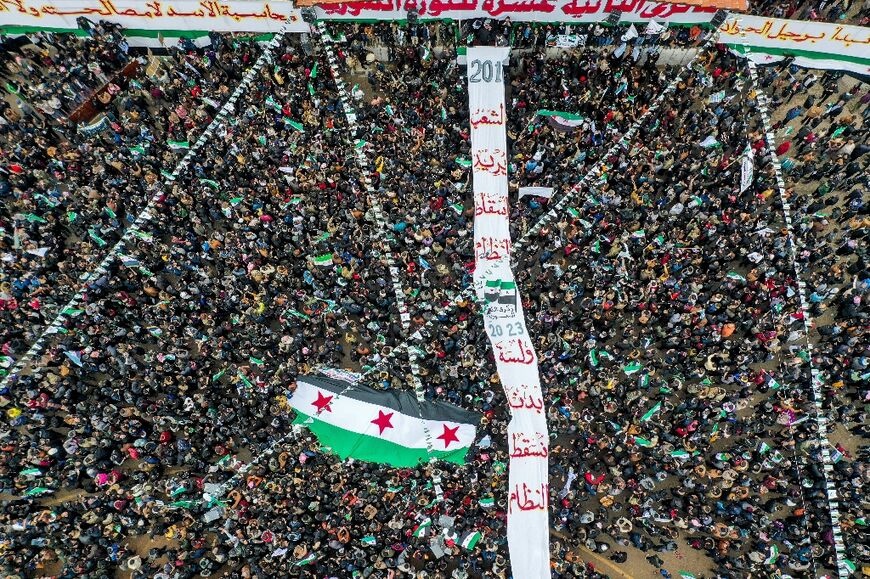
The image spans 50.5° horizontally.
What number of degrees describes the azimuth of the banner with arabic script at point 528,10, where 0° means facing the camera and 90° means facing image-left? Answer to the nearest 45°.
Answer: approximately 0°

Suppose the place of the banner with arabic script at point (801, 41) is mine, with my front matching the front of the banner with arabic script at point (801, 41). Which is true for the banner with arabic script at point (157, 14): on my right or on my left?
on my right

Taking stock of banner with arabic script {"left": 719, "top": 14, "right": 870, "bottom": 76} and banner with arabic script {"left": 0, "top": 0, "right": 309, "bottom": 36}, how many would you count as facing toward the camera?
2

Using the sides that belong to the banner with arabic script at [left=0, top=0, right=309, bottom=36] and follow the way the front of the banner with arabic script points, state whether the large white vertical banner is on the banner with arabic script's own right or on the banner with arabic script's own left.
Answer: on the banner with arabic script's own left

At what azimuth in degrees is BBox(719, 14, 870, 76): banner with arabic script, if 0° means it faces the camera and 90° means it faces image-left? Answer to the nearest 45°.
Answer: approximately 0°
